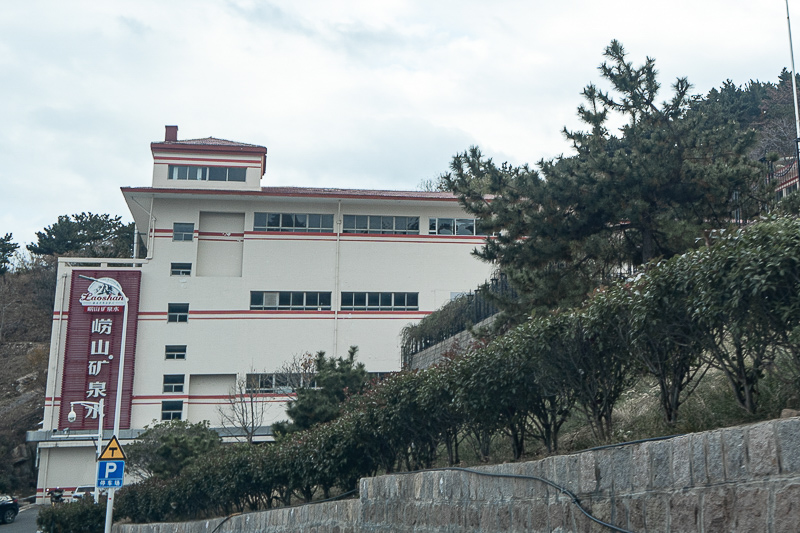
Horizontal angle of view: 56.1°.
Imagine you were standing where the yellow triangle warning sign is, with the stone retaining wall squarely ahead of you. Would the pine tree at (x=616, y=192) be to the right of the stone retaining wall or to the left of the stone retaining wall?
left

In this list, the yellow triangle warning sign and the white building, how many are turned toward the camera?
2

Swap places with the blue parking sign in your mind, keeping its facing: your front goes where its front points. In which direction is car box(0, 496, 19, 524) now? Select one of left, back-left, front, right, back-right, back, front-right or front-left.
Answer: back

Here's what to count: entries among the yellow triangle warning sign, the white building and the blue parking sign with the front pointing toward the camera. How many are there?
3

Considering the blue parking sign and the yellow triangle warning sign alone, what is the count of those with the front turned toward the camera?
2

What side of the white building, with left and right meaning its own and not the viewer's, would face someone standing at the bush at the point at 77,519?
front

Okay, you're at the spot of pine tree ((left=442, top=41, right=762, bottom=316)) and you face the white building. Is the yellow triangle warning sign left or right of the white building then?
left

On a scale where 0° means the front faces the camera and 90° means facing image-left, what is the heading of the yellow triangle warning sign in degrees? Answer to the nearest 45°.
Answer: approximately 0°

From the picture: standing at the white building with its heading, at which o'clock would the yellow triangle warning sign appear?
The yellow triangle warning sign is roughly at 12 o'clock from the white building.
